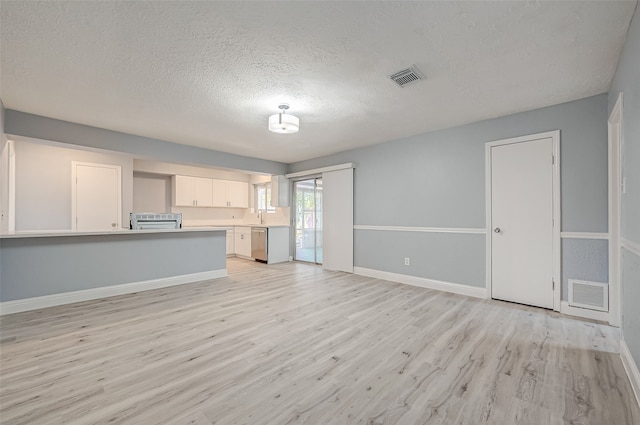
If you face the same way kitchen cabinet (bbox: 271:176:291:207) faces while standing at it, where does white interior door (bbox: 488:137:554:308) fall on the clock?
The white interior door is roughly at 9 o'clock from the kitchen cabinet.

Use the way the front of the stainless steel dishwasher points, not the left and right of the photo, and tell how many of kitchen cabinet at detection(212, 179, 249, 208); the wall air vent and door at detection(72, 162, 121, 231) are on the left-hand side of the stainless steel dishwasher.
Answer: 1

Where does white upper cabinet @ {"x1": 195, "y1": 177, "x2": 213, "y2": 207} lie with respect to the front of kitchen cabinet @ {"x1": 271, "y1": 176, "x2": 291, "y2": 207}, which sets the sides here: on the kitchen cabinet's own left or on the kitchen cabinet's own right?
on the kitchen cabinet's own right

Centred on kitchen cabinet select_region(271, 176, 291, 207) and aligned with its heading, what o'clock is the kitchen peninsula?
The kitchen peninsula is roughly at 12 o'clock from the kitchen cabinet.

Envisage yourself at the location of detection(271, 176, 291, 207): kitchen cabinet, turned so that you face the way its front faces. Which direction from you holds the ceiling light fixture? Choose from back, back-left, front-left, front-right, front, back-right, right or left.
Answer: front-left

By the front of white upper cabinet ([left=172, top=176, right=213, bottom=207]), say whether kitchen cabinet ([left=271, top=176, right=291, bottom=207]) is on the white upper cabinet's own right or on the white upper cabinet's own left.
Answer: on the white upper cabinet's own left

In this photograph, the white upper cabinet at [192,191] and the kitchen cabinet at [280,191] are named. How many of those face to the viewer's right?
0

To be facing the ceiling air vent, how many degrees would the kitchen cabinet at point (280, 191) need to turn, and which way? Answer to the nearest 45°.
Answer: approximately 45° to its left

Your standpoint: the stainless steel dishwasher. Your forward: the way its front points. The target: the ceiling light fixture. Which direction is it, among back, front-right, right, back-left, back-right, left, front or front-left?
front-left

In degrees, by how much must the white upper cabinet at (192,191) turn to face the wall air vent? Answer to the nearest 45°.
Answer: approximately 45° to its left

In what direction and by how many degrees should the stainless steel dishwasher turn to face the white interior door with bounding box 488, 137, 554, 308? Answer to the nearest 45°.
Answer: approximately 90° to its left

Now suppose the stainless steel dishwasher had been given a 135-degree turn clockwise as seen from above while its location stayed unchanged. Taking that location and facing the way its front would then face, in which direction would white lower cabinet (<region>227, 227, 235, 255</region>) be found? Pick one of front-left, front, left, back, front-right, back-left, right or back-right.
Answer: front-left

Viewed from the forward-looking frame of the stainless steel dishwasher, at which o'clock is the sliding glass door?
The sliding glass door is roughly at 8 o'clock from the stainless steel dishwasher.

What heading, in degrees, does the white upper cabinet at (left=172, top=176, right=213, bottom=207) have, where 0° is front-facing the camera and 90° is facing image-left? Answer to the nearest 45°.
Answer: approximately 0°
